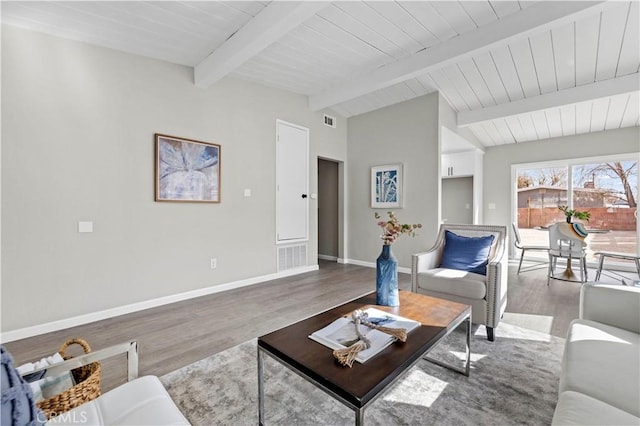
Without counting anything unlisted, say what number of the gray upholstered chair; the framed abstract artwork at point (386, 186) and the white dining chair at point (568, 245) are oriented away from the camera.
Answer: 1

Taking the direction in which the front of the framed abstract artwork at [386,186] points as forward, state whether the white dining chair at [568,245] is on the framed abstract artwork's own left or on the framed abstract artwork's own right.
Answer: on the framed abstract artwork's own left

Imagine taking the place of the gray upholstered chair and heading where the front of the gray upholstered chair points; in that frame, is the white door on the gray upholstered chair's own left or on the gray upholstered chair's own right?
on the gray upholstered chair's own right

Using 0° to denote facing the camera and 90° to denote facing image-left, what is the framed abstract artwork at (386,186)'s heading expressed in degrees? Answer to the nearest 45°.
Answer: approximately 45°

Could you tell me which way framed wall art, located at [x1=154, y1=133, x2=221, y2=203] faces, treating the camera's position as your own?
facing the viewer and to the right of the viewer

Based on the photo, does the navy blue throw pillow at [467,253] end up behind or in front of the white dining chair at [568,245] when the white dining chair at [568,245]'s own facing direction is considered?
behind

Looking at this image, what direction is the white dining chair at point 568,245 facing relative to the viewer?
away from the camera

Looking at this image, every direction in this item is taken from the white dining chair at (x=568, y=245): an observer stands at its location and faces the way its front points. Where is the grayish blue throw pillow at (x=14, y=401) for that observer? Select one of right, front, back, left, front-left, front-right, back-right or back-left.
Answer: back

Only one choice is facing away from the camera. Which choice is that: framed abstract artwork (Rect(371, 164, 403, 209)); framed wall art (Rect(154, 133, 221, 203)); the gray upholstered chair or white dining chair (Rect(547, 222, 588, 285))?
the white dining chair

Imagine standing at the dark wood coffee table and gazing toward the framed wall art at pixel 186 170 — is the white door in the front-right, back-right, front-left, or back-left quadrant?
front-right

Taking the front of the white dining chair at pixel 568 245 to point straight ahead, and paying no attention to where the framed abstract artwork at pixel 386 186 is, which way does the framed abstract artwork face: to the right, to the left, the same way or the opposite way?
the opposite way

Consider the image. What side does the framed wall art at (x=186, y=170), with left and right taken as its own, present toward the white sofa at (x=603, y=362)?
front

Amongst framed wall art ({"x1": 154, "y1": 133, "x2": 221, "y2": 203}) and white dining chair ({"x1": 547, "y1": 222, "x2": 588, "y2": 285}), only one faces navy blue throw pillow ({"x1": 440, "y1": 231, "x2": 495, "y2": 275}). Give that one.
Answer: the framed wall art

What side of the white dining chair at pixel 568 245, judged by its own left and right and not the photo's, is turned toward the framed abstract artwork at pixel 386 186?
left

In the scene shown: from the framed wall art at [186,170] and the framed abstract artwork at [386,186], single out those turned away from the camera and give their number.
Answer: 0

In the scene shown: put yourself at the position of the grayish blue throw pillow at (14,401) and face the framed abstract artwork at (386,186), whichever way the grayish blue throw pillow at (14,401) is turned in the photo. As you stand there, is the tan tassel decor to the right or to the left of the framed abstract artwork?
right

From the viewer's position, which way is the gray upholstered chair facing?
facing the viewer and to the left of the viewer

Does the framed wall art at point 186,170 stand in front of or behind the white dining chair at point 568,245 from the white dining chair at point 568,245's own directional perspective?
behind

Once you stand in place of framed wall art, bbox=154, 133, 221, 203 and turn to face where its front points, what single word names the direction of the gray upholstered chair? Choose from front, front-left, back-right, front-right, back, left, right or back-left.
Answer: front

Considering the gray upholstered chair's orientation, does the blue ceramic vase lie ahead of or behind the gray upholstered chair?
ahead

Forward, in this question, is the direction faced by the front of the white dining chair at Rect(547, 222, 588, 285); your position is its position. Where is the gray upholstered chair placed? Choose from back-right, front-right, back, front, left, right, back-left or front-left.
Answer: back
